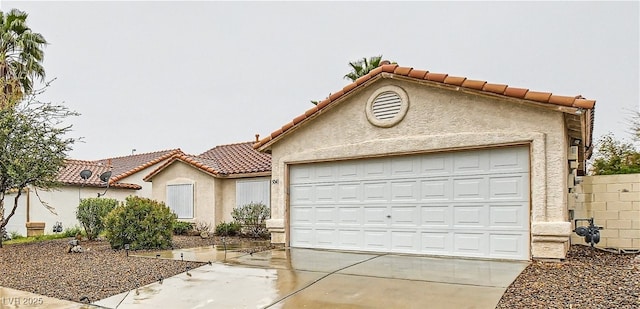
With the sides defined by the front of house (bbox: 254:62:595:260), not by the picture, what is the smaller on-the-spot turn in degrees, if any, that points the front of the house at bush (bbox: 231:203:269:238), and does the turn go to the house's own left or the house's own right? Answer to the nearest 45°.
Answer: approximately 90° to the house's own right

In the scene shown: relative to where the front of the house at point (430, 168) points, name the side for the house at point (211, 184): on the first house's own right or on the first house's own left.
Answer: on the first house's own right

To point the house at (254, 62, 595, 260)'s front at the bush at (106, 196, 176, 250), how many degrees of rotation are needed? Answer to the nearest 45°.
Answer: approximately 45° to its right

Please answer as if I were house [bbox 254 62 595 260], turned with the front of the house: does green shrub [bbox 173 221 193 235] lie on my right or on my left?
on my right

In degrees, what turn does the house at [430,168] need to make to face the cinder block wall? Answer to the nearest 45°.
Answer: approximately 135° to its left

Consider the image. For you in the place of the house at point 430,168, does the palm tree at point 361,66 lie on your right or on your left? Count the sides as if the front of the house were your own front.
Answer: on your right

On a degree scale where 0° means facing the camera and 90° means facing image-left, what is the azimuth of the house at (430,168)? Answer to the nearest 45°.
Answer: approximately 45°

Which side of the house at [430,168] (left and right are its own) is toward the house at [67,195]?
right
